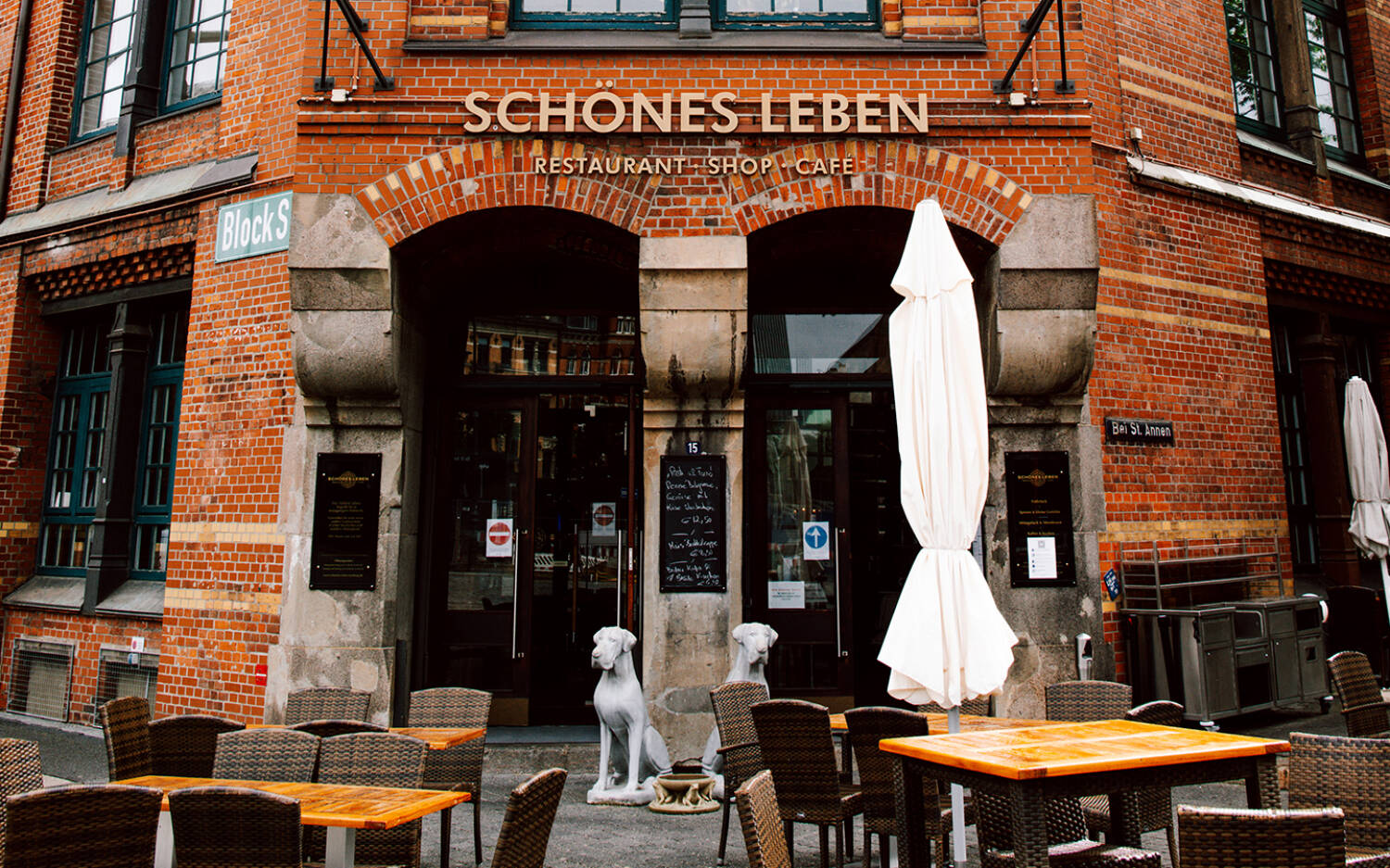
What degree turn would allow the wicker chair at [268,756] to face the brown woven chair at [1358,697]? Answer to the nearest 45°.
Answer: approximately 90° to its left

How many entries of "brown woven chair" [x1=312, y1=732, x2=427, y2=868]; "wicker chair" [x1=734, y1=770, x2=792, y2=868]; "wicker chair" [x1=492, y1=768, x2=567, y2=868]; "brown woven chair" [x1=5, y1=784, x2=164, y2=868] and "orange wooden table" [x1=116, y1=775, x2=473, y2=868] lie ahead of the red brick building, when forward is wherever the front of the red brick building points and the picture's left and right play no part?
5

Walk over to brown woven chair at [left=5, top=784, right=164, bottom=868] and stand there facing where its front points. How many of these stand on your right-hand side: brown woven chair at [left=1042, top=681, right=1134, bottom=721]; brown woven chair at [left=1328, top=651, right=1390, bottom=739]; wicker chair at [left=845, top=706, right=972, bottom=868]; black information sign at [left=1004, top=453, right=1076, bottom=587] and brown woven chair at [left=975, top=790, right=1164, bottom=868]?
5

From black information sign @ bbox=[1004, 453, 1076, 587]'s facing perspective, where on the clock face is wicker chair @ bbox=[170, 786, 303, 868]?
The wicker chair is roughly at 1 o'clock from the black information sign.

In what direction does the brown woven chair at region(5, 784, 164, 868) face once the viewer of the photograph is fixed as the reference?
facing away from the viewer

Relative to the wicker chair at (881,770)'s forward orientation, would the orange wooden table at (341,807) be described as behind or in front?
behind

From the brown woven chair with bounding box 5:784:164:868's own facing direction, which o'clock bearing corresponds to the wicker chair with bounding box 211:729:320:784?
The wicker chair is roughly at 1 o'clock from the brown woven chair.

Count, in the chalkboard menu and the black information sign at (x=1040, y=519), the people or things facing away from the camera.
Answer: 0

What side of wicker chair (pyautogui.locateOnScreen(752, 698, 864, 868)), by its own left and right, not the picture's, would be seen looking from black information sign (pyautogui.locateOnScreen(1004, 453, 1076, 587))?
front

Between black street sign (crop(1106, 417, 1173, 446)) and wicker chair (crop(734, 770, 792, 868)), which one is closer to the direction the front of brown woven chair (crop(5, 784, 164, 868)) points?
the black street sign

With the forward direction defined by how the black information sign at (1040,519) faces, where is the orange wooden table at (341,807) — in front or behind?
in front

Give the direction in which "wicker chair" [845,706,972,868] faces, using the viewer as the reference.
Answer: facing away from the viewer and to the right of the viewer

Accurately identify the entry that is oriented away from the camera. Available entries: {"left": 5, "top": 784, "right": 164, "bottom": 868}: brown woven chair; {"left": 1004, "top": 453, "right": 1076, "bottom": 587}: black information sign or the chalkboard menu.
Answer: the brown woven chair

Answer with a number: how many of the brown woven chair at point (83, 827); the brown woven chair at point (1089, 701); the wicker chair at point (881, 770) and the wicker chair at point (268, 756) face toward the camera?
2

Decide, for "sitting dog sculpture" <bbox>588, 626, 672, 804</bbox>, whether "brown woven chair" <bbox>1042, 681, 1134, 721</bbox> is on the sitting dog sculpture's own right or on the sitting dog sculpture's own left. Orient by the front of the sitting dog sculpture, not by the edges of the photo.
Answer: on the sitting dog sculpture's own left

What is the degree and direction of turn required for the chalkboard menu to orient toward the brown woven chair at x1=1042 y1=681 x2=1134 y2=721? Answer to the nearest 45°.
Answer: approximately 45° to its left

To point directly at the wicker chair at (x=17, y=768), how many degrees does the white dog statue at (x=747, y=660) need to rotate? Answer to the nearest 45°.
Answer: approximately 90° to its right
